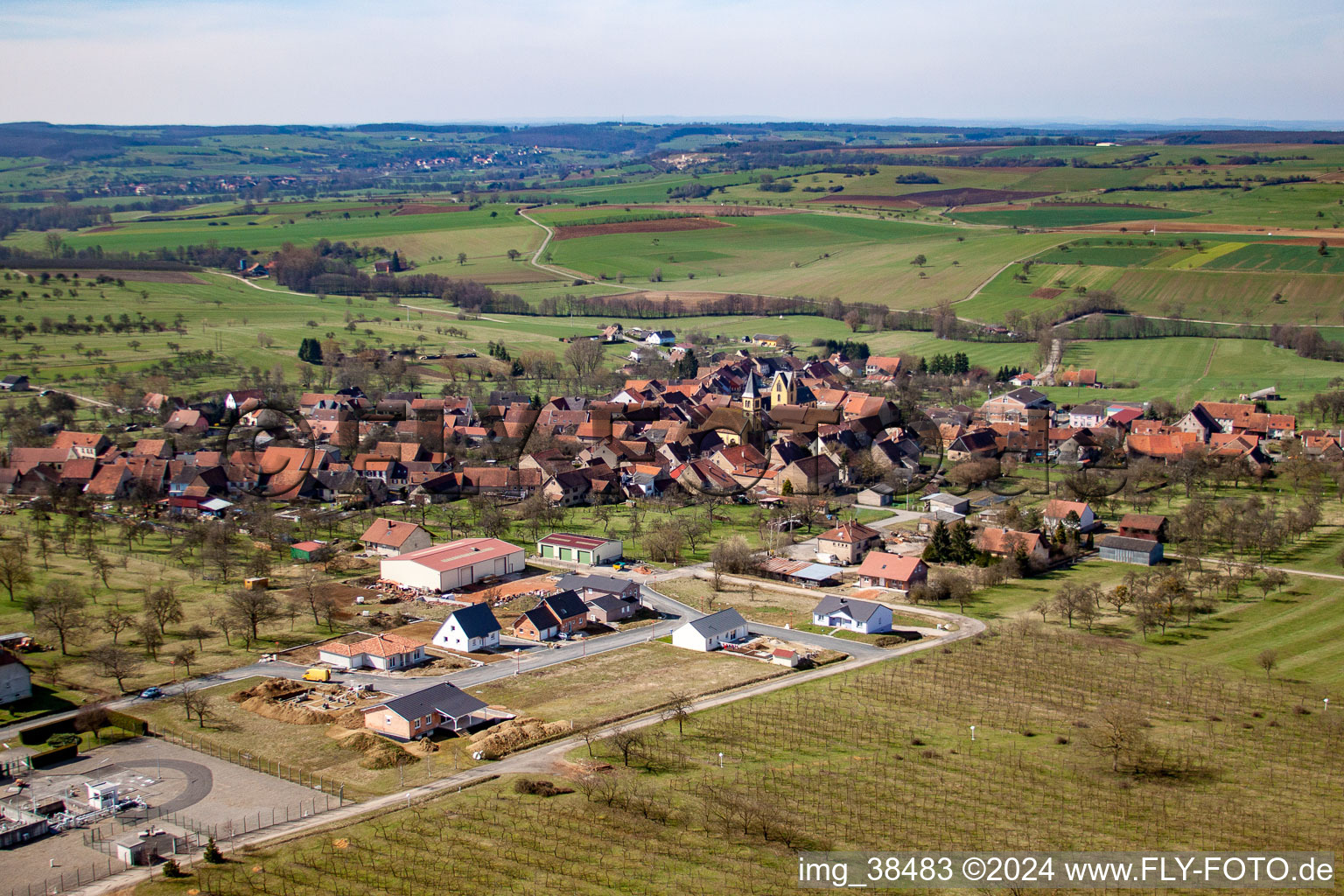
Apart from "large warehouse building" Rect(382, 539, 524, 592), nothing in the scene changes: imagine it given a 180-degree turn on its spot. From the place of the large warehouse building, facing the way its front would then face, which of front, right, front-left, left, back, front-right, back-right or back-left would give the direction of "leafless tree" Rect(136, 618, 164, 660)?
left

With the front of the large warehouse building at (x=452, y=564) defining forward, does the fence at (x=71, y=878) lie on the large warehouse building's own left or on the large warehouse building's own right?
on the large warehouse building's own right

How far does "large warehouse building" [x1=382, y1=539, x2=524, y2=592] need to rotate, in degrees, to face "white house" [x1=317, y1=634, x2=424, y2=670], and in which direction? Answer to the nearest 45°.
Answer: approximately 45° to its right

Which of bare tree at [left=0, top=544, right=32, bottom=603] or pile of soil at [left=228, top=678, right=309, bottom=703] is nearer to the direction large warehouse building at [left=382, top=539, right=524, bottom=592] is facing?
the pile of soil

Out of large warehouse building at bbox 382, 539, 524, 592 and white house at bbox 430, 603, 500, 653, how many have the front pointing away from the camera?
0

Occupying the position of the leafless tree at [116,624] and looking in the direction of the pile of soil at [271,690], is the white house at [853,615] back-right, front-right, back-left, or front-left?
front-left

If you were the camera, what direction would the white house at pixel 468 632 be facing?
facing the viewer and to the right of the viewer

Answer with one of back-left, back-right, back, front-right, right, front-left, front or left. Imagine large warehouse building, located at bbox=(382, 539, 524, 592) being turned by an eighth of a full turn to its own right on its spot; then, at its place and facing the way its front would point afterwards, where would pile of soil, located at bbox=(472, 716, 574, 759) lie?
front

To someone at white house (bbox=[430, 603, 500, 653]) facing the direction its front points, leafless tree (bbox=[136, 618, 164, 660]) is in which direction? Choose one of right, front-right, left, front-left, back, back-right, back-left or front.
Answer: back-right

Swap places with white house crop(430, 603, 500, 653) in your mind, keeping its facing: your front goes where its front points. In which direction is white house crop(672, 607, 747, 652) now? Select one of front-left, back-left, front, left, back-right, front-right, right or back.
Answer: front-left

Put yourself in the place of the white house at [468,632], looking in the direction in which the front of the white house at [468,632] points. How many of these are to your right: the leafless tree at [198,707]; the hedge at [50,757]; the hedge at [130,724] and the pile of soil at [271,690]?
4

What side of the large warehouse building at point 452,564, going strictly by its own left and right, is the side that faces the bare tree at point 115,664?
right

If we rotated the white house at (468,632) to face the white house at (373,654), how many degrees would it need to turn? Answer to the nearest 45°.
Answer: approximately 90° to its right

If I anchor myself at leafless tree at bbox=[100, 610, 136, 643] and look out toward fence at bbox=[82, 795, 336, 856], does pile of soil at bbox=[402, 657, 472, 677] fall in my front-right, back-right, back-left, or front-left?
front-left

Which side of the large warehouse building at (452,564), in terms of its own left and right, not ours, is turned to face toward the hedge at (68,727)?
right
